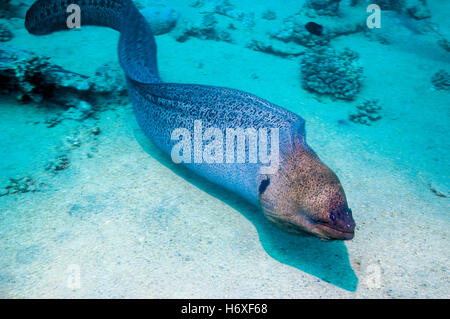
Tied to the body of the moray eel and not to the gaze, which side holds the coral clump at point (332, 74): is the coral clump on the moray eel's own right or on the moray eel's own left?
on the moray eel's own left

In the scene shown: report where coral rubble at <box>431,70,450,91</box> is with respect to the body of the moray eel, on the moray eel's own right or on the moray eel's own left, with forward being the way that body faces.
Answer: on the moray eel's own left

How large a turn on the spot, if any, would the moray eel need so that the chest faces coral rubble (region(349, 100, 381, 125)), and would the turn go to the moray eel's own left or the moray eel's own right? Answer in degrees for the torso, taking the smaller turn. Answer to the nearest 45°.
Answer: approximately 90° to the moray eel's own left

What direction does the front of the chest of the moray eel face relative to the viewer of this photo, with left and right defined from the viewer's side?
facing the viewer and to the right of the viewer
